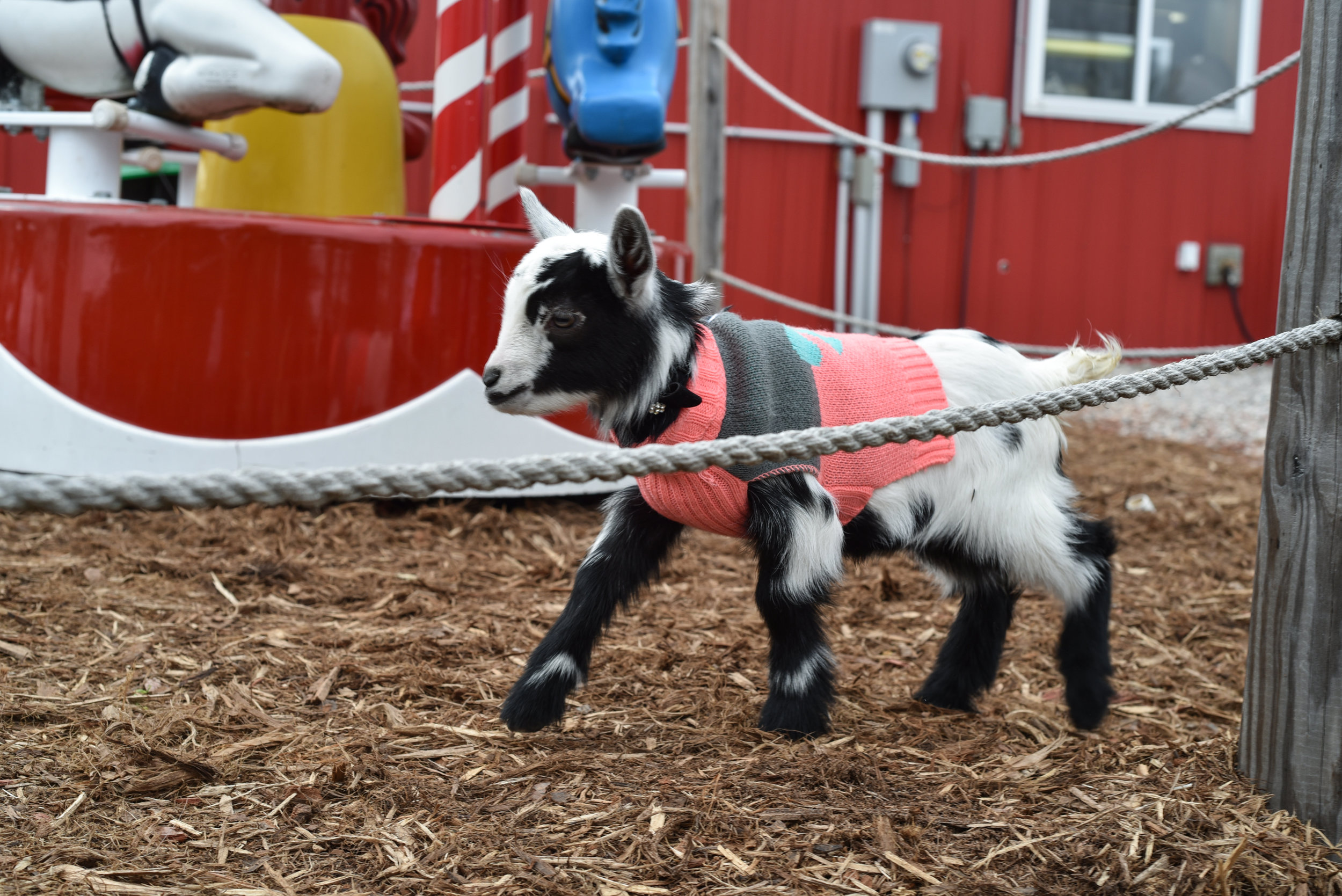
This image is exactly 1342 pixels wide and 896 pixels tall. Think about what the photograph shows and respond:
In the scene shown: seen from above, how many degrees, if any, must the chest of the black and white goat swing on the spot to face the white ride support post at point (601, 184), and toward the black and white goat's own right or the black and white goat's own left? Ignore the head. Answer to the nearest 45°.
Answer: approximately 90° to the black and white goat's own right

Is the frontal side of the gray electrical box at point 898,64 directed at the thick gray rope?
yes

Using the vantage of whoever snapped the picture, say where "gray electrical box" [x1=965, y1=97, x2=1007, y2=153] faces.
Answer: facing the viewer

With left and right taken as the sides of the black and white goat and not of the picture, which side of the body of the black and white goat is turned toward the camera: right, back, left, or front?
left

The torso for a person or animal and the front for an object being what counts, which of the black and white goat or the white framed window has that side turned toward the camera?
the white framed window

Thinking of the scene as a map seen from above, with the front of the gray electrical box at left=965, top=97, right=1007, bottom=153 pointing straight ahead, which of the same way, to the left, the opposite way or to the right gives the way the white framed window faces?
the same way

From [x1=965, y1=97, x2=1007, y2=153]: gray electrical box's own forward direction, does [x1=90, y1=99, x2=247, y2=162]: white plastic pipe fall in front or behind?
in front

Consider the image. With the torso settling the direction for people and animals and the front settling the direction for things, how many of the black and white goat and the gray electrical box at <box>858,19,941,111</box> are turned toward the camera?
1

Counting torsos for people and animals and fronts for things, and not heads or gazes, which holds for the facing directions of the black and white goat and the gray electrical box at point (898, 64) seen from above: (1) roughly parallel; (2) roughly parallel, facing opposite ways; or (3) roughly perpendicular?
roughly perpendicular

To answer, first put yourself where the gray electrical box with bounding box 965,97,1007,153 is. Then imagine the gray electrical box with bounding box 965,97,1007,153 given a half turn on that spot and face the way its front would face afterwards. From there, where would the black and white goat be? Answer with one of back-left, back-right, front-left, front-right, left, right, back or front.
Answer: back

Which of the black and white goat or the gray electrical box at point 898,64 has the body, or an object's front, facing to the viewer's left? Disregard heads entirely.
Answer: the black and white goat

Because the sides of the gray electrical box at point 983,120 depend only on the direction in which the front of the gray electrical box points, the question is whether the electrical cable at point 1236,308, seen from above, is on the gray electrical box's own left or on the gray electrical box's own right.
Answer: on the gray electrical box's own left

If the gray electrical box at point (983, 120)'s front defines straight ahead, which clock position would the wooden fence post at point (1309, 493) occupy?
The wooden fence post is roughly at 12 o'clock from the gray electrical box.

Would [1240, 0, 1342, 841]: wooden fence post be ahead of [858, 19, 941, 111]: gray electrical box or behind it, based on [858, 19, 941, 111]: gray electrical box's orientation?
ahead
